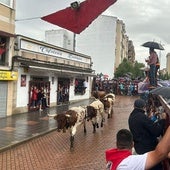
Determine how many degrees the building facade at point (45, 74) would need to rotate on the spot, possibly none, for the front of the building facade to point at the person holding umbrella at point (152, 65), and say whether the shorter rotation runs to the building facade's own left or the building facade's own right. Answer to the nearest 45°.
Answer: approximately 45° to the building facade's own right

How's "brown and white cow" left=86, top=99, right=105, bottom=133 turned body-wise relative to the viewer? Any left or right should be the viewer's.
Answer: facing the viewer and to the left of the viewer

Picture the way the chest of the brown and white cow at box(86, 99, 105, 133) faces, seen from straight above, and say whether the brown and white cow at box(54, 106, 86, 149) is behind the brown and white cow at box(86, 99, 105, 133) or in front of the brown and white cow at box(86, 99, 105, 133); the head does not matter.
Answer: in front

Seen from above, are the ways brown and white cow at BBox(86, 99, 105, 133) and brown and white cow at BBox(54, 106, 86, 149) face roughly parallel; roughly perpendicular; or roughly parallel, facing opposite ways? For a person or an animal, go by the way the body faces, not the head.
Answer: roughly parallel

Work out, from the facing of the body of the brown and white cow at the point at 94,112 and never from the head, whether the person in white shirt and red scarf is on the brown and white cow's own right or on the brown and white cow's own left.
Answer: on the brown and white cow's own left

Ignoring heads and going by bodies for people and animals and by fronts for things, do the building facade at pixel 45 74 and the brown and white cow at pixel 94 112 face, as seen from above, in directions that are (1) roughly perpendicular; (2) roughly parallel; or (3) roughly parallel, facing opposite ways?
roughly perpendicular

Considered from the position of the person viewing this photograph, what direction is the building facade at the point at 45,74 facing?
facing the viewer and to the right of the viewer

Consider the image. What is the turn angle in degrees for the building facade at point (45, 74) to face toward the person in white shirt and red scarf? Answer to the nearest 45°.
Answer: approximately 45° to its right

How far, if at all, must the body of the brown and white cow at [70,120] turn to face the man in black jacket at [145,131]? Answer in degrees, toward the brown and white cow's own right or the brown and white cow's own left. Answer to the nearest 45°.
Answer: approximately 45° to the brown and white cow's own left

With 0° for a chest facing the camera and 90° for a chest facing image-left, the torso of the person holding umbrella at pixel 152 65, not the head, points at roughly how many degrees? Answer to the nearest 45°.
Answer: approximately 90°

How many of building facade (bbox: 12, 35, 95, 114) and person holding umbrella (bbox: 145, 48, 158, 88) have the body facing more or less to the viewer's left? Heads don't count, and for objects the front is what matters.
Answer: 1

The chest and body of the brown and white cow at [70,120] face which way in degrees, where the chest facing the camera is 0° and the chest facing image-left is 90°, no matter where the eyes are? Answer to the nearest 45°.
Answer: approximately 45°

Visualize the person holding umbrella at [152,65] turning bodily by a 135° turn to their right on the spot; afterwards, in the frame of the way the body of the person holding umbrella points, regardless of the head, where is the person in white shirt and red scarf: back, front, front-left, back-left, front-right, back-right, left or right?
back-right

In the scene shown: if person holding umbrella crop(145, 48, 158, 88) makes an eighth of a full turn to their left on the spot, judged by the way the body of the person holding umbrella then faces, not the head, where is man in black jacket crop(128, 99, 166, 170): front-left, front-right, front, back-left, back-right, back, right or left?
front-left
